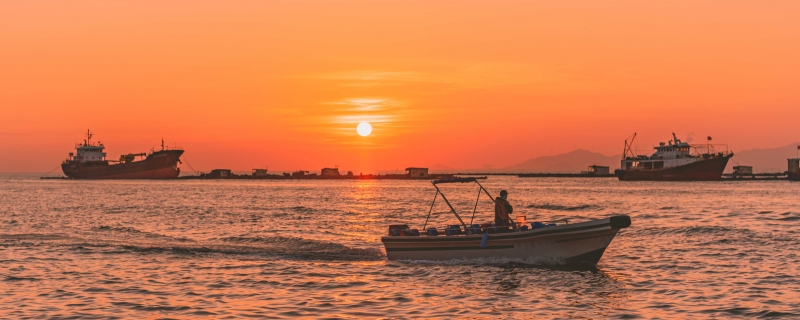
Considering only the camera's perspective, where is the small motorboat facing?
facing to the right of the viewer
